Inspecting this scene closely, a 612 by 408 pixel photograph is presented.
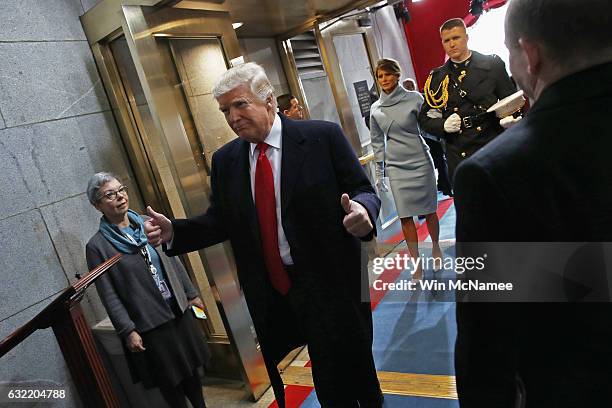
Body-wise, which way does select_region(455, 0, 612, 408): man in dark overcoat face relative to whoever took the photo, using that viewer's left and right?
facing away from the viewer and to the left of the viewer

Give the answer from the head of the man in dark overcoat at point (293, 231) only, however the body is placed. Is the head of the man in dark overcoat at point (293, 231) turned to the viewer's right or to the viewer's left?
to the viewer's left

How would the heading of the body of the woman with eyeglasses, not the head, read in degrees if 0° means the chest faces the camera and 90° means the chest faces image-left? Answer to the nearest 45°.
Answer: approximately 315°

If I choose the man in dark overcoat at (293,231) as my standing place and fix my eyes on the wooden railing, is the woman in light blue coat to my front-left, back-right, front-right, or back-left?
back-right

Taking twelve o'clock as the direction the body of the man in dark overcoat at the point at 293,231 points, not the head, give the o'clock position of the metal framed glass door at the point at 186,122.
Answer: The metal framed glass door is roughly at 4 o'clock from the man in dark overcoat.

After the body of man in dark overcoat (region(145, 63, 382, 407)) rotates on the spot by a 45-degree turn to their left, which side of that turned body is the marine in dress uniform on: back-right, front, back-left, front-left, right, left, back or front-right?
back-left

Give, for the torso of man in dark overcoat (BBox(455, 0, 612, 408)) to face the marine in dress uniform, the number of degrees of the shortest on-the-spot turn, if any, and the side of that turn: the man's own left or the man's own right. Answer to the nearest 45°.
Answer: approximately 45° to the man's own right
